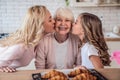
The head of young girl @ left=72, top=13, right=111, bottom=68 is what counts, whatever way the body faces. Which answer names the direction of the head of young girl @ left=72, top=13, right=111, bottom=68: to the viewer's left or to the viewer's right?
to the viewer's left

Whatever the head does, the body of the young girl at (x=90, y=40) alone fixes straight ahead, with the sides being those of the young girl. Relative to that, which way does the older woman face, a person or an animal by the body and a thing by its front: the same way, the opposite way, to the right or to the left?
to the left

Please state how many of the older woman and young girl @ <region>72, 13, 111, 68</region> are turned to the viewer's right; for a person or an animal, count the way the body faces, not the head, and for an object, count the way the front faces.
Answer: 0

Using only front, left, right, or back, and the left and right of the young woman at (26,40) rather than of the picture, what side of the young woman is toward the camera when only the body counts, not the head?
right

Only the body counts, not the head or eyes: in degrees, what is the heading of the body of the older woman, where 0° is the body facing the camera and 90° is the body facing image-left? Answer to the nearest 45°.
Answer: approximately 0°

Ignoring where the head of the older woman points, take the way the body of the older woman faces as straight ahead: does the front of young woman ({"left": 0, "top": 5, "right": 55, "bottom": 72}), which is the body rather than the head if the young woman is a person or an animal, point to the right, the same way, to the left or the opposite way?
to the left

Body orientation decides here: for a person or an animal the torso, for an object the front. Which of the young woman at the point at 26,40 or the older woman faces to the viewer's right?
the young woman

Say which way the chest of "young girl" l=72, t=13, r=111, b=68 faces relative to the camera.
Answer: to the viewer's left
